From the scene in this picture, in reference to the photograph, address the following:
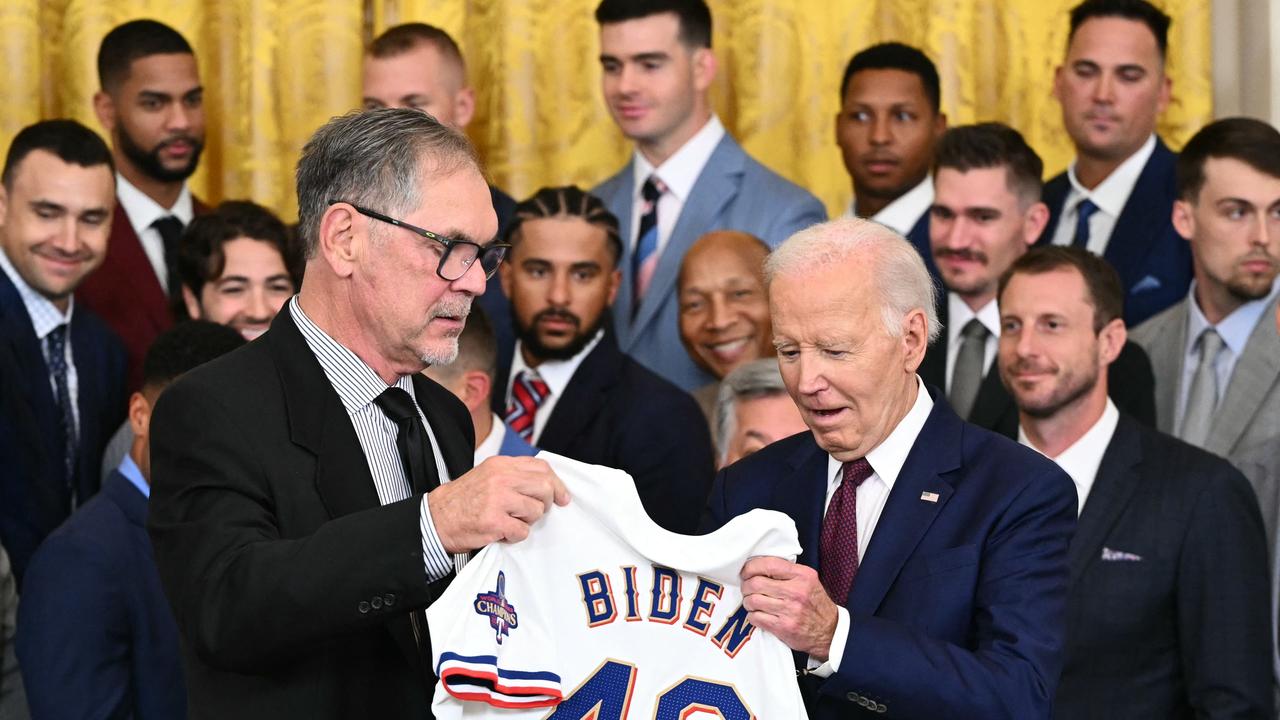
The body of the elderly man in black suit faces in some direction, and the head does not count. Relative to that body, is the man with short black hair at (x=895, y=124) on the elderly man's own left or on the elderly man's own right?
on the elderly man's own left

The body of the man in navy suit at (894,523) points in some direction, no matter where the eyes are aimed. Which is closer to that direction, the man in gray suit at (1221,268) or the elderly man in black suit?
the elderly man in black suit

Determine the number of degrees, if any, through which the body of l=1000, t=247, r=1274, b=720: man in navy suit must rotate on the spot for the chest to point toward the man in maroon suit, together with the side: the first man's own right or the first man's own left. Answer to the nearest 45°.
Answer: approximately 45° to the first man's own right

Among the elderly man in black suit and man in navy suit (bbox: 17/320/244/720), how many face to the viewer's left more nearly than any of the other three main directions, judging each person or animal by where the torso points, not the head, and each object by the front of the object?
0

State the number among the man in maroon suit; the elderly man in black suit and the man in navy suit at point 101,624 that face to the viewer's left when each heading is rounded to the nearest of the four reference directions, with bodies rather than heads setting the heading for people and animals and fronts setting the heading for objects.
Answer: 0

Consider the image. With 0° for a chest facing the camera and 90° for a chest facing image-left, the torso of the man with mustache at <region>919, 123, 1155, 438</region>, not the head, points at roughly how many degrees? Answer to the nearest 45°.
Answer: approximately 45°

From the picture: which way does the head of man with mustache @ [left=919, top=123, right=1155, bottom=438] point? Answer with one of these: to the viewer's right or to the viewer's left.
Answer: to the viewer's left

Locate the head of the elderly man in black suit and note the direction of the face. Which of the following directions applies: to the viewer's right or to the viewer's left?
to the viewer's right

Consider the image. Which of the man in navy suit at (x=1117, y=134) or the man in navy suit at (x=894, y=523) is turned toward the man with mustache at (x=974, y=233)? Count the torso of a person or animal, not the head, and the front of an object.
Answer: the man in navy suit at (x=1117, y=134)

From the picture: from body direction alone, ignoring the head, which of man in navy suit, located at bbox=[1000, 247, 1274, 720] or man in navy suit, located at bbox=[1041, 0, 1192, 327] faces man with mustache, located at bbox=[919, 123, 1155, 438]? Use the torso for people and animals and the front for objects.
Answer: man in navy suit, located at bbox=[1041, 0, 1192, 327]

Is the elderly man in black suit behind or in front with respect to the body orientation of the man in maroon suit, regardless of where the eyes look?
in front

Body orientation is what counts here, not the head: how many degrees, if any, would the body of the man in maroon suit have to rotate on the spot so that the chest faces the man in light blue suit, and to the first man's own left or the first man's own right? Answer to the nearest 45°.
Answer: approximately 45° to the first man's own left

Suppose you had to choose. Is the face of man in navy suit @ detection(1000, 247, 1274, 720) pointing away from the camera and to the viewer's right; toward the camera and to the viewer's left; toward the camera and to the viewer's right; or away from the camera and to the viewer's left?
toward the camera and to the viewer's left

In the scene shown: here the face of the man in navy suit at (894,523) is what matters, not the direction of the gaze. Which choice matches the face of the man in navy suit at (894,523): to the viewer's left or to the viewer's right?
to the viewer's left

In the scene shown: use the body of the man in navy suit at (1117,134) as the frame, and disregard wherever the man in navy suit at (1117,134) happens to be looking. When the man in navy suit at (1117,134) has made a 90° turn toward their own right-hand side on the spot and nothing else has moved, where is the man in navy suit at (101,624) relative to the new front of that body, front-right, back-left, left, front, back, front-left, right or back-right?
left

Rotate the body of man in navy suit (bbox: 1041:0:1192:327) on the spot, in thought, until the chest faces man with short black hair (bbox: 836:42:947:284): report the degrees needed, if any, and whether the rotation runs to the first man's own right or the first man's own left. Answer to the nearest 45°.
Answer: approximately 45° to the first man's own right
